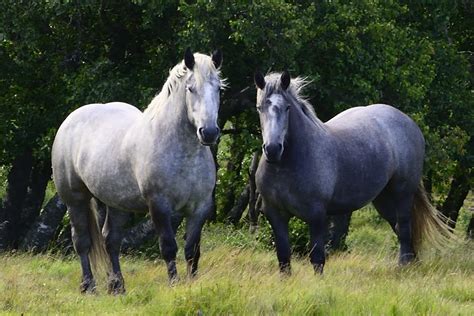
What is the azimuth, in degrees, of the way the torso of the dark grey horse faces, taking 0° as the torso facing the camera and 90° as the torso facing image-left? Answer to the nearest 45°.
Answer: approximately 45°

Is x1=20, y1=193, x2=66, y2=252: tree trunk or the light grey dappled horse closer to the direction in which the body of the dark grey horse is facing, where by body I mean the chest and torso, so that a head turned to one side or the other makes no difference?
the light grey dappled horse

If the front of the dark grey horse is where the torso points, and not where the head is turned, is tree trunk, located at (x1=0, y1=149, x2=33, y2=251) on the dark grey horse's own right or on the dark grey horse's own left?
on the dark grey horse's own right

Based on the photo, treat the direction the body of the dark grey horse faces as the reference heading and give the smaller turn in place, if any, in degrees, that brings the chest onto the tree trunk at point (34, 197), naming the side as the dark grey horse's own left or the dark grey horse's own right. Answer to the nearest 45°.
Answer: approximately 90° to the dark grey horse's own right

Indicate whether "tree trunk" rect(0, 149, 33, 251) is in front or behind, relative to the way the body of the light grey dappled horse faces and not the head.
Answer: behind

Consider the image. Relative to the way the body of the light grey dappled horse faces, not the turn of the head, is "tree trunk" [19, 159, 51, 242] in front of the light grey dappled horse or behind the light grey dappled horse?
behind

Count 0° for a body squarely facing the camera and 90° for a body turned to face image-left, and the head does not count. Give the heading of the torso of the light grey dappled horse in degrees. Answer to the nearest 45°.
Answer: approximately 315°

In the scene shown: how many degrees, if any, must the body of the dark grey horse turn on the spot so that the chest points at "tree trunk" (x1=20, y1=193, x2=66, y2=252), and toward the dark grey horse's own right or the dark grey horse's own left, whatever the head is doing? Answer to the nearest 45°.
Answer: approximately 90° to the dark grey horse's own right

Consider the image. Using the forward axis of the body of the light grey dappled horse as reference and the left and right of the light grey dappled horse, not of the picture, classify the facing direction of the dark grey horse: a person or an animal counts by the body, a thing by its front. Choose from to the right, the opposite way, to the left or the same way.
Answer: to the right

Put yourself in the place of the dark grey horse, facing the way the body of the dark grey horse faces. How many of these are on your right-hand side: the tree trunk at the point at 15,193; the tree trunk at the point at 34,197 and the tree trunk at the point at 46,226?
3

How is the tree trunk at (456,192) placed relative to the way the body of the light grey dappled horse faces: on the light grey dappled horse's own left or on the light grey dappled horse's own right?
on the light grey dappled horse's own left
